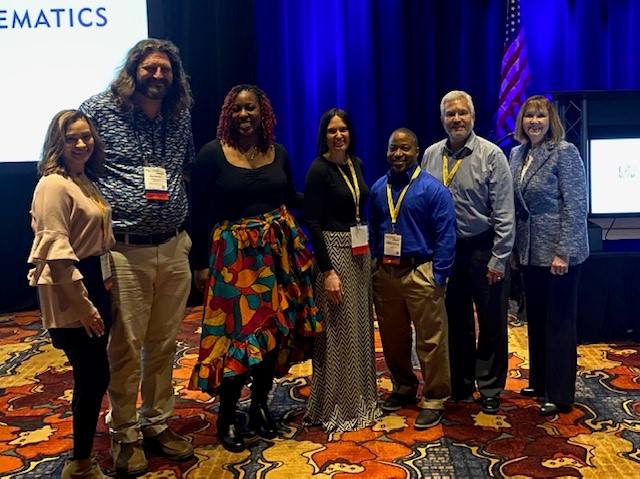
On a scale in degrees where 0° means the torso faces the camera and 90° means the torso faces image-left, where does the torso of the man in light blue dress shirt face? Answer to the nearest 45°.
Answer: approximately 45°

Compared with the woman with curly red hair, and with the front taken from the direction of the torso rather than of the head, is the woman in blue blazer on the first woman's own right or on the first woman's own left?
on the first woman's own left

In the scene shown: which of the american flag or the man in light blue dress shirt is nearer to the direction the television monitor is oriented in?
the man in light blue dress shirt

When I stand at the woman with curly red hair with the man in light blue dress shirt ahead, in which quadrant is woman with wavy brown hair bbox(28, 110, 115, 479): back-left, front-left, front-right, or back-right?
back-right

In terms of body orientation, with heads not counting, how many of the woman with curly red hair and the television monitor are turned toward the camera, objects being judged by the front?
2

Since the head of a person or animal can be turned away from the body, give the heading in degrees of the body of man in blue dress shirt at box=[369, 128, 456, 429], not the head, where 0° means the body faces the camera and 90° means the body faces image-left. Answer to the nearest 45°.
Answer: approximately 45°

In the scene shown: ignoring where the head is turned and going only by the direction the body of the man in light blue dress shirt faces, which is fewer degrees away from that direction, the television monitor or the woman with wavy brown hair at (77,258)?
the woman with wavy brown hair

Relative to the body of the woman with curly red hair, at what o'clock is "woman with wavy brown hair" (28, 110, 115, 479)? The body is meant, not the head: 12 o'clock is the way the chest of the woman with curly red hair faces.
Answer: The woman with wavy brown hair is roughly at 2 o'clock from the woman with curly red hair.

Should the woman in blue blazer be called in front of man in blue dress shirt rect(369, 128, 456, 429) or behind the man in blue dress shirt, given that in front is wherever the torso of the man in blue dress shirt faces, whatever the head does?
behind
